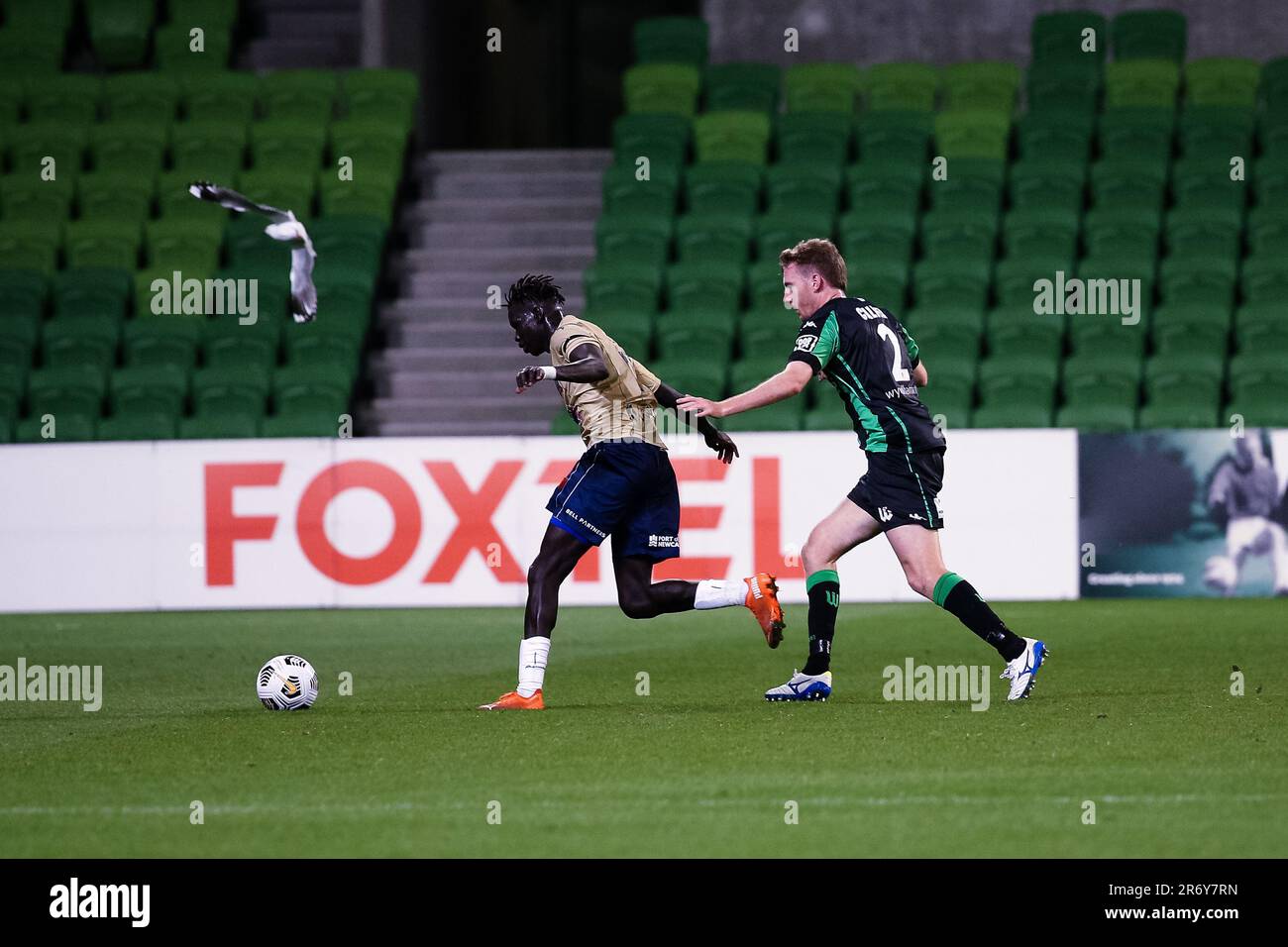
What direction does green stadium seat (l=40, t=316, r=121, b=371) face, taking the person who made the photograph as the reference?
facing the viewer

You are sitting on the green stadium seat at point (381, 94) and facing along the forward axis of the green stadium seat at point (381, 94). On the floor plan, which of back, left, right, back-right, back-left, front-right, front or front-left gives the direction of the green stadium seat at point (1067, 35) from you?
left

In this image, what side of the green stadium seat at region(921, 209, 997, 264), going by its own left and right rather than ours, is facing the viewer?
front

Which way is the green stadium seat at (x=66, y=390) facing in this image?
toward the camera

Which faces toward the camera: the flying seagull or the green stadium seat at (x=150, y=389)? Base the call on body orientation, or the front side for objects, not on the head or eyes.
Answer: the green stadium seat

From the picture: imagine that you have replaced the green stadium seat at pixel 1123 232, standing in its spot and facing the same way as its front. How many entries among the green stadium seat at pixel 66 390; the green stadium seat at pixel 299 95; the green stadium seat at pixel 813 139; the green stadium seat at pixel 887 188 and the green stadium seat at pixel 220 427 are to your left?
0

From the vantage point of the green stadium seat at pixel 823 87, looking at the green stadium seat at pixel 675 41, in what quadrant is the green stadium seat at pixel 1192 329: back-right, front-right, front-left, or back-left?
back-left

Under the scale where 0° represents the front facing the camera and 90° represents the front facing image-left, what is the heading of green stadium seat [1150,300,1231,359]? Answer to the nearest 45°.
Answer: approximately 0°

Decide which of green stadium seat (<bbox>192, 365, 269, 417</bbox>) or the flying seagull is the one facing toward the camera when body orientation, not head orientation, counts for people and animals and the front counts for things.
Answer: the green stadium seat

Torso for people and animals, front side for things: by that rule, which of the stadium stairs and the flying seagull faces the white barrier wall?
the stadium stairs

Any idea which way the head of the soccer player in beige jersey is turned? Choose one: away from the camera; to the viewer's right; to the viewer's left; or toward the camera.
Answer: to the viewer's left

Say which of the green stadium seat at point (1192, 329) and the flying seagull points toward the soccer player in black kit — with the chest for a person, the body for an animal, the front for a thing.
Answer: the green stadium seat

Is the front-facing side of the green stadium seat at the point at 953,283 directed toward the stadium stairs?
no

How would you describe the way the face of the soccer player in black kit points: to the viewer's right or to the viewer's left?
to the viewer's left

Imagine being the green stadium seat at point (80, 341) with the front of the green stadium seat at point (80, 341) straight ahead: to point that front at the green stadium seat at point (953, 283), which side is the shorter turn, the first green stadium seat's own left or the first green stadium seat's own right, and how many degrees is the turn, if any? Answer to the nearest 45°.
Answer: approximately 90° to the first green stadium seat's own left

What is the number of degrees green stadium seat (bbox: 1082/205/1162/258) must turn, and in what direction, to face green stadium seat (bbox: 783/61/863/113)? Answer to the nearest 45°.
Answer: approximately 135° to its right

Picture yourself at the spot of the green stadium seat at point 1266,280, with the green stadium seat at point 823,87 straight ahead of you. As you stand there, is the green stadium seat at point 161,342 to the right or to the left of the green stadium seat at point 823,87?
left

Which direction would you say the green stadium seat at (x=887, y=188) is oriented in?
toward the camera
